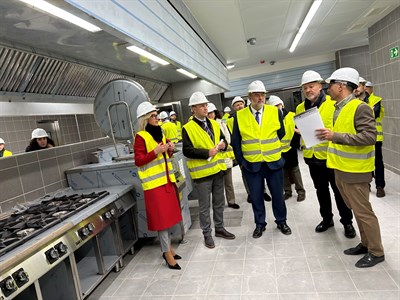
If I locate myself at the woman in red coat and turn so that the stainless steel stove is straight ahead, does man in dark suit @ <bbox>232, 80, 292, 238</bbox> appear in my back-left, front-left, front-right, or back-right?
back-left

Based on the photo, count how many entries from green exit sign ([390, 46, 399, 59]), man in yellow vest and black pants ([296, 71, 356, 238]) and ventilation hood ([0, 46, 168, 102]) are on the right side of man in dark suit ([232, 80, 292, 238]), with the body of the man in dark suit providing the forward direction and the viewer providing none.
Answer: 1

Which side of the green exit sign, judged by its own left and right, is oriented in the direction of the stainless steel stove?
front

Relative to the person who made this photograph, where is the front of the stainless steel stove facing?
facing the viewer and to the right of the viewer

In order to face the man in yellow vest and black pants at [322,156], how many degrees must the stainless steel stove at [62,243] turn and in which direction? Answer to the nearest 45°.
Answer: approximately 45° to its left

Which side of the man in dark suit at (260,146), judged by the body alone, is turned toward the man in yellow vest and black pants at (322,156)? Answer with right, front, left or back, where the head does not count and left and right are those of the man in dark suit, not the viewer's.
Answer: left

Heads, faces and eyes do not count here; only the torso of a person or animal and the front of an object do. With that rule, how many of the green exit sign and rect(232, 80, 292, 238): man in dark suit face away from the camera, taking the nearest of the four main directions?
0

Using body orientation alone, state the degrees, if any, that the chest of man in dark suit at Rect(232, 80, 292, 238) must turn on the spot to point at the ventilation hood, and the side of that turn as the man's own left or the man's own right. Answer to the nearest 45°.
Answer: approximately 90° to the man's own right

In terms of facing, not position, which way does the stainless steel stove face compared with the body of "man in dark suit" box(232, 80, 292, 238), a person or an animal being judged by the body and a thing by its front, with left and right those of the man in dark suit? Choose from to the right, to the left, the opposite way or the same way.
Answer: to the left

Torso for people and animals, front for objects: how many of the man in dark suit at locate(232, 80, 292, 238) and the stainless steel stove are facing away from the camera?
0

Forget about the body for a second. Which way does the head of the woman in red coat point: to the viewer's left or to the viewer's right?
to the viewer's right

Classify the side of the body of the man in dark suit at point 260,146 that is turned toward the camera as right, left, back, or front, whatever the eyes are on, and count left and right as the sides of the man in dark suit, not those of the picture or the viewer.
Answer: front

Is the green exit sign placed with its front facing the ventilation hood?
yes

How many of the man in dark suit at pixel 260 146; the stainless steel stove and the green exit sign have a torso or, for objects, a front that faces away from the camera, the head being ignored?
0

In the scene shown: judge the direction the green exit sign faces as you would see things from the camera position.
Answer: facing the viewer and to the left of the viewer

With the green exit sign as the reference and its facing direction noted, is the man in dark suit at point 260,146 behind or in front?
in front

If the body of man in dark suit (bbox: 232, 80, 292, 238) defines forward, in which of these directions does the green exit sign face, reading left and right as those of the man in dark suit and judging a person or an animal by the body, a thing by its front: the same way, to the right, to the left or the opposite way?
to the right
